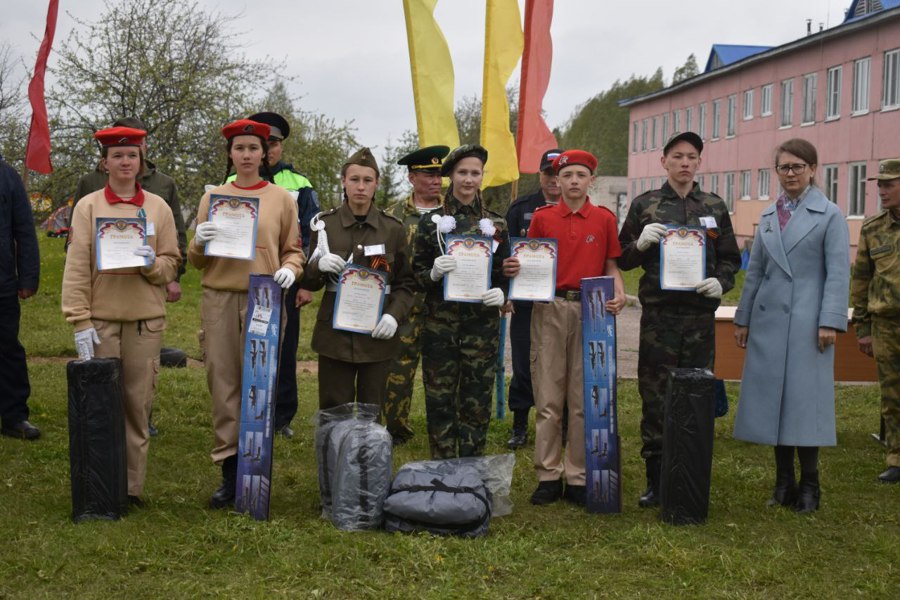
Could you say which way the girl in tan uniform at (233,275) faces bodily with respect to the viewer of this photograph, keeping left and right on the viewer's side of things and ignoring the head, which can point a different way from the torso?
facing the viewer

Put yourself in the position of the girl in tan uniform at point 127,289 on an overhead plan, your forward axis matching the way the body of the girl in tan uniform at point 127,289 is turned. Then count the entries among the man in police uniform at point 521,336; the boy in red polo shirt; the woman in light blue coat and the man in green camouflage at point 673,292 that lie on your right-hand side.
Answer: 0

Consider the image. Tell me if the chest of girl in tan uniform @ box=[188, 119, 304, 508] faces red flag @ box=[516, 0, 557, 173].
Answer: no

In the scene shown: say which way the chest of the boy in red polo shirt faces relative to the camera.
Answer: toward the camera

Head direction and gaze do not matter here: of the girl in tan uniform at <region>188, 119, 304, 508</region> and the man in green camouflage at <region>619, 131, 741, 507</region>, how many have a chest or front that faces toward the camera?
2

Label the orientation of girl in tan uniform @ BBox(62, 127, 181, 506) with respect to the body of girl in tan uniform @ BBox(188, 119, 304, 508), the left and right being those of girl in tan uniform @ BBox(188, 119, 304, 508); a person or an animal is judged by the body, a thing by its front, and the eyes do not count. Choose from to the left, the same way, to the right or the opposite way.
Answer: the same way

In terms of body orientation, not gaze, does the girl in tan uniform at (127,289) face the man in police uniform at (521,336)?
no

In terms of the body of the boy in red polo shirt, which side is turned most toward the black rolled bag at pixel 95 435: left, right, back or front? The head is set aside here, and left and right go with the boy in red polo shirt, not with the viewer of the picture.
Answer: right

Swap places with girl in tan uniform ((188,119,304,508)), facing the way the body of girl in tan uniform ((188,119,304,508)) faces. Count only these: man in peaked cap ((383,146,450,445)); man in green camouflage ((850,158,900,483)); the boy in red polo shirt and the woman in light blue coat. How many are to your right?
0

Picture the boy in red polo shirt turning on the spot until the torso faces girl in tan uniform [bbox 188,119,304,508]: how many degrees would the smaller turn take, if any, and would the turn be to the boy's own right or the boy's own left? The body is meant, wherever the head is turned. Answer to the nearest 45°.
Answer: approximately 90° to the boy's own right

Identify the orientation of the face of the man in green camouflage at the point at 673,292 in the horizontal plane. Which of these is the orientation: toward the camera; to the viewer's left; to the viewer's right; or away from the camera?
toward the camera

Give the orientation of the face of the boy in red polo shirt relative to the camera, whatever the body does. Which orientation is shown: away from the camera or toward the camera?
toward the camera

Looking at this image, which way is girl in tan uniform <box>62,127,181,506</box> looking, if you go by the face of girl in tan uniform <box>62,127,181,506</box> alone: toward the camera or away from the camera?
toward the camera

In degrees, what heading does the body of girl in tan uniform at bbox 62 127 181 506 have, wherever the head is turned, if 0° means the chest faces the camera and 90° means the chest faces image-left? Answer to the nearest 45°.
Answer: approximately 0°

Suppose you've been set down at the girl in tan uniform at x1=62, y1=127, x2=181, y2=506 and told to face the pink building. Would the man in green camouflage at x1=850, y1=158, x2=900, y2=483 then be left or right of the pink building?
right

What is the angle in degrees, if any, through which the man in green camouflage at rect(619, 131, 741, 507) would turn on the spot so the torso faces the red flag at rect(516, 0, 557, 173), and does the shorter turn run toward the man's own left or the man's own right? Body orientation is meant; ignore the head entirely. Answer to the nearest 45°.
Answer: approximately 135° to the man's own right

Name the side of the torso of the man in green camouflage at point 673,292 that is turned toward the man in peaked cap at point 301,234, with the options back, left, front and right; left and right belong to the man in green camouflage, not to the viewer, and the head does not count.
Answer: right
